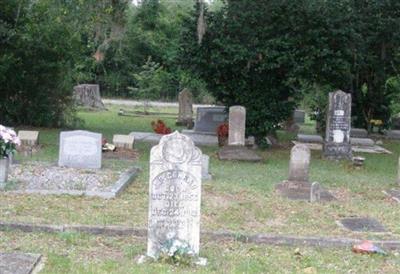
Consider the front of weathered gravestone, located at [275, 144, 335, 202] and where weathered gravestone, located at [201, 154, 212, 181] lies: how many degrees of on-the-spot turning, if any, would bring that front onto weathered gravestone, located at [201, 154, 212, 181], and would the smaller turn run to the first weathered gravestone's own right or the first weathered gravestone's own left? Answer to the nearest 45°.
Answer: approximately 90° to the first weathered gravestone's own right

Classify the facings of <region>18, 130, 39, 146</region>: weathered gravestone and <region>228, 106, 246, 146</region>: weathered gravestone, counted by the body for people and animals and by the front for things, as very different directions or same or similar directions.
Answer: same or similar directions

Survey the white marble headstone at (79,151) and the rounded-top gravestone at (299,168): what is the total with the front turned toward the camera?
2

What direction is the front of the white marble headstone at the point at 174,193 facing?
toward the camera

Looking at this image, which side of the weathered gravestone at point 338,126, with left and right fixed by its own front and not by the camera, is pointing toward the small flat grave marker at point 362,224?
front

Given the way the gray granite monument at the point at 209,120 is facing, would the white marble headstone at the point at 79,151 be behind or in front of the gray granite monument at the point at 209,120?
in front

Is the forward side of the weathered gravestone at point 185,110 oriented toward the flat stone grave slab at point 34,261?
yes

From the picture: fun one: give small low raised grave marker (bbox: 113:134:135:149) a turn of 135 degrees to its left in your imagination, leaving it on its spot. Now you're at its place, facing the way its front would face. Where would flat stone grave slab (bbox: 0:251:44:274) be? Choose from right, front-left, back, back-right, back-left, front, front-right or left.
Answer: back-right

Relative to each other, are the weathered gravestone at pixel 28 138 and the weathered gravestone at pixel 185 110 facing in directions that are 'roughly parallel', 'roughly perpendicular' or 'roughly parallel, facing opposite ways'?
roughly parallel

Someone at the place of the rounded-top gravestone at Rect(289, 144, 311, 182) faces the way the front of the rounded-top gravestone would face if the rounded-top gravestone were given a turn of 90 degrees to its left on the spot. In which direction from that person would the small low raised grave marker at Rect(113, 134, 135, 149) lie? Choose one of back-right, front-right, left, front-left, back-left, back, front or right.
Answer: back-left

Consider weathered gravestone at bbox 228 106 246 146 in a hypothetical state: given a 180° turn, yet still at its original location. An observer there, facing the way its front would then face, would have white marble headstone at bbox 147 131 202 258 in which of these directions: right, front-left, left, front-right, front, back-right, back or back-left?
back

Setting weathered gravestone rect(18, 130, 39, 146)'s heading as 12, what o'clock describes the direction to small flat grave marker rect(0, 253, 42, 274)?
The small flat grave marker is roughly at 12 o'clock from the weathered gravestone.

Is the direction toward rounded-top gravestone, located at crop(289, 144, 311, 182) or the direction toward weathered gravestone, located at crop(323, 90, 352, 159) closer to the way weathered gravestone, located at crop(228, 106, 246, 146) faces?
the rounded-top gravestone

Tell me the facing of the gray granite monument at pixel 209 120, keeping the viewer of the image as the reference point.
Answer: facing the viewer

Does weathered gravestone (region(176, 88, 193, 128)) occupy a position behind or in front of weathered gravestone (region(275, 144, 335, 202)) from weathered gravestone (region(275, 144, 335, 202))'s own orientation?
behind

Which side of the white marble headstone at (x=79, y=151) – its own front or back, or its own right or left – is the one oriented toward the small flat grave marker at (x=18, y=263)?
front

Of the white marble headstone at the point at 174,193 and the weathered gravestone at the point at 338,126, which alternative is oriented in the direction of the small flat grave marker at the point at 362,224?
the weathered gravestone

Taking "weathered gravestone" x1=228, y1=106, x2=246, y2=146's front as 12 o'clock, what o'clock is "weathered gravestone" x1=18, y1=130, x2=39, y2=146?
"weathered gravestone" x1=18, y1=130, x2=39, y2=146 is roughly at 3 o'clock from "weathered gravestone" x1=228, y1=106, x2=246, y2=146.
